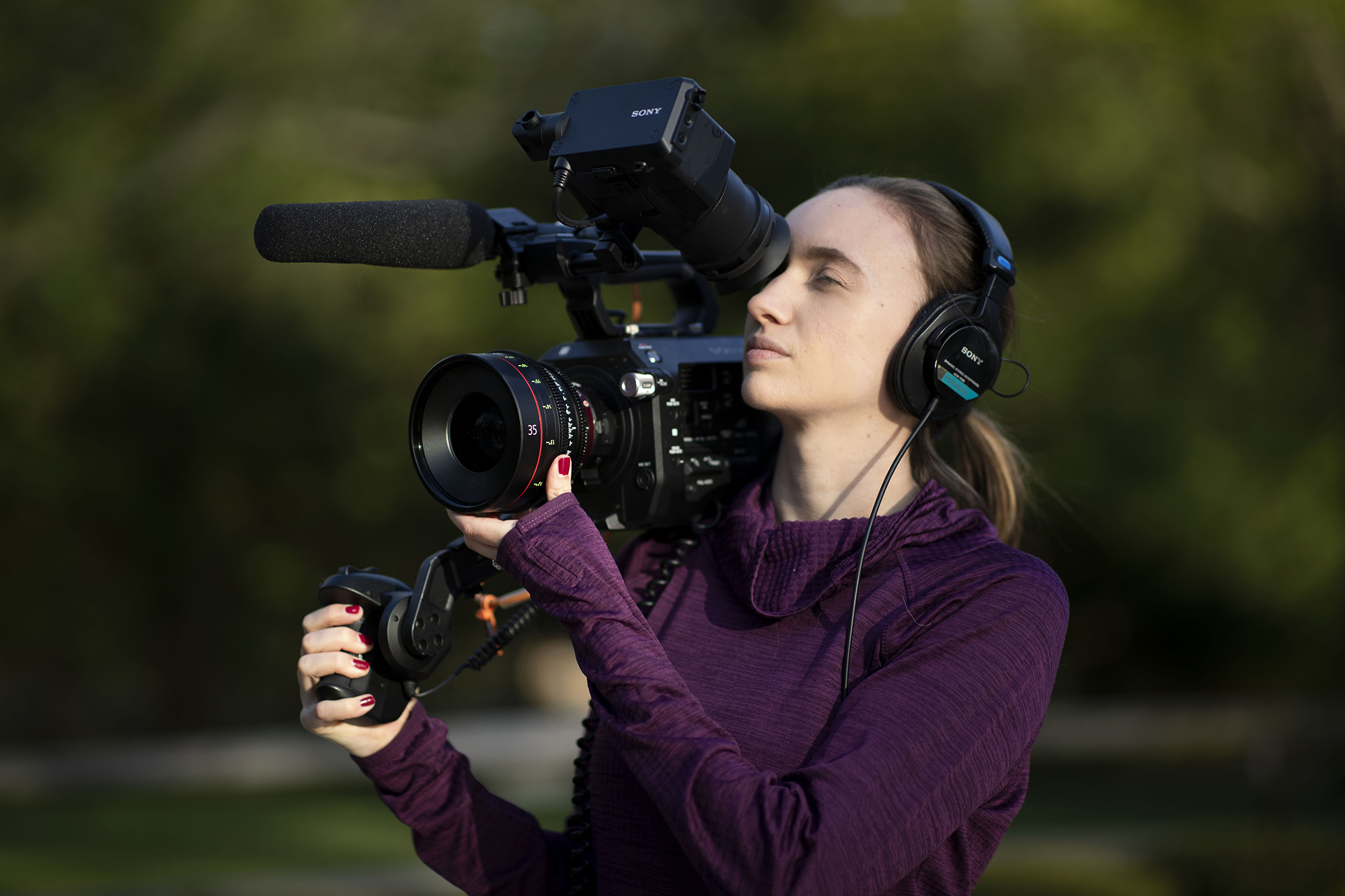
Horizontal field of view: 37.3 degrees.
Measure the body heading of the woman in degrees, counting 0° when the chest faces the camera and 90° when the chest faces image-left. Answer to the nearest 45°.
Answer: approximately 45°

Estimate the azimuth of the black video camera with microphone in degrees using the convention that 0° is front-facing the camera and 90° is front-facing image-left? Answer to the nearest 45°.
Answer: approximately 45°
